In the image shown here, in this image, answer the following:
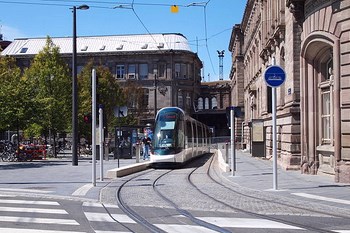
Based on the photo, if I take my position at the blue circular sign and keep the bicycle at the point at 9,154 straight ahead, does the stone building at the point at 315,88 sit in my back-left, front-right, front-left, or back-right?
front-right

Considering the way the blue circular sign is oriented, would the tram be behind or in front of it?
behind

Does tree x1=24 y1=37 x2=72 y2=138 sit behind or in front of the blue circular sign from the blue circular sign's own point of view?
behind

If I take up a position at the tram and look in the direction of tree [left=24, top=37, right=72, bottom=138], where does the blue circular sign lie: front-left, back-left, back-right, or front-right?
back-left

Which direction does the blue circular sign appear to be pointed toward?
toward the camera

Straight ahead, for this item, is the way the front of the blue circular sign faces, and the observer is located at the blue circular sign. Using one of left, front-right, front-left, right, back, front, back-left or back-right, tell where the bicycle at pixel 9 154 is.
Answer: back-right

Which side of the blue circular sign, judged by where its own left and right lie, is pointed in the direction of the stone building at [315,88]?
back

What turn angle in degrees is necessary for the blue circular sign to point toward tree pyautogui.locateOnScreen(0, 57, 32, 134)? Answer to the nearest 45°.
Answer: approximately 135° to its right
